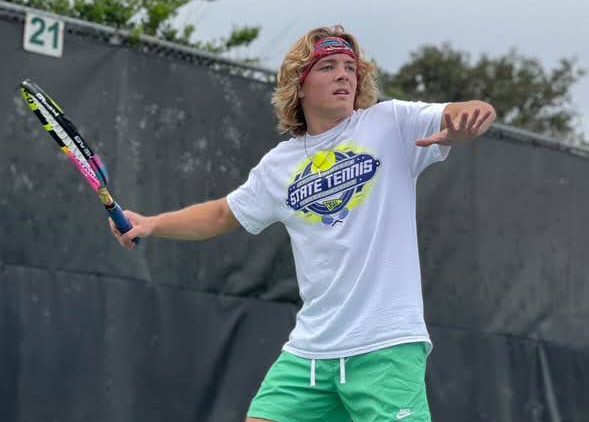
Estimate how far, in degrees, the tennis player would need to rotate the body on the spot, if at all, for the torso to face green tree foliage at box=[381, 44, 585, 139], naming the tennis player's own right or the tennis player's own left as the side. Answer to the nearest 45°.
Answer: approximately 180°

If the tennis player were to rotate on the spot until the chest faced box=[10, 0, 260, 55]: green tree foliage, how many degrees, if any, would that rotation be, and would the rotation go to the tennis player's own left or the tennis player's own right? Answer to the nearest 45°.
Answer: approximately 135° to the tennis player's own right

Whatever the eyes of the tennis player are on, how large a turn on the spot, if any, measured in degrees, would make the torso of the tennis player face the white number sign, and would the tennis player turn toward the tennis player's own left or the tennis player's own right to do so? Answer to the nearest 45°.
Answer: approximately 135° to the tennis player's own right

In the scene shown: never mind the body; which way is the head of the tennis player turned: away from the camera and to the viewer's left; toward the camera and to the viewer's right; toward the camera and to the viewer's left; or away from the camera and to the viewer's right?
toward the camera and to the viewer's right

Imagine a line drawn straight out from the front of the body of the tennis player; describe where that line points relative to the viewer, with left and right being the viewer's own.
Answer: facing the viewer
